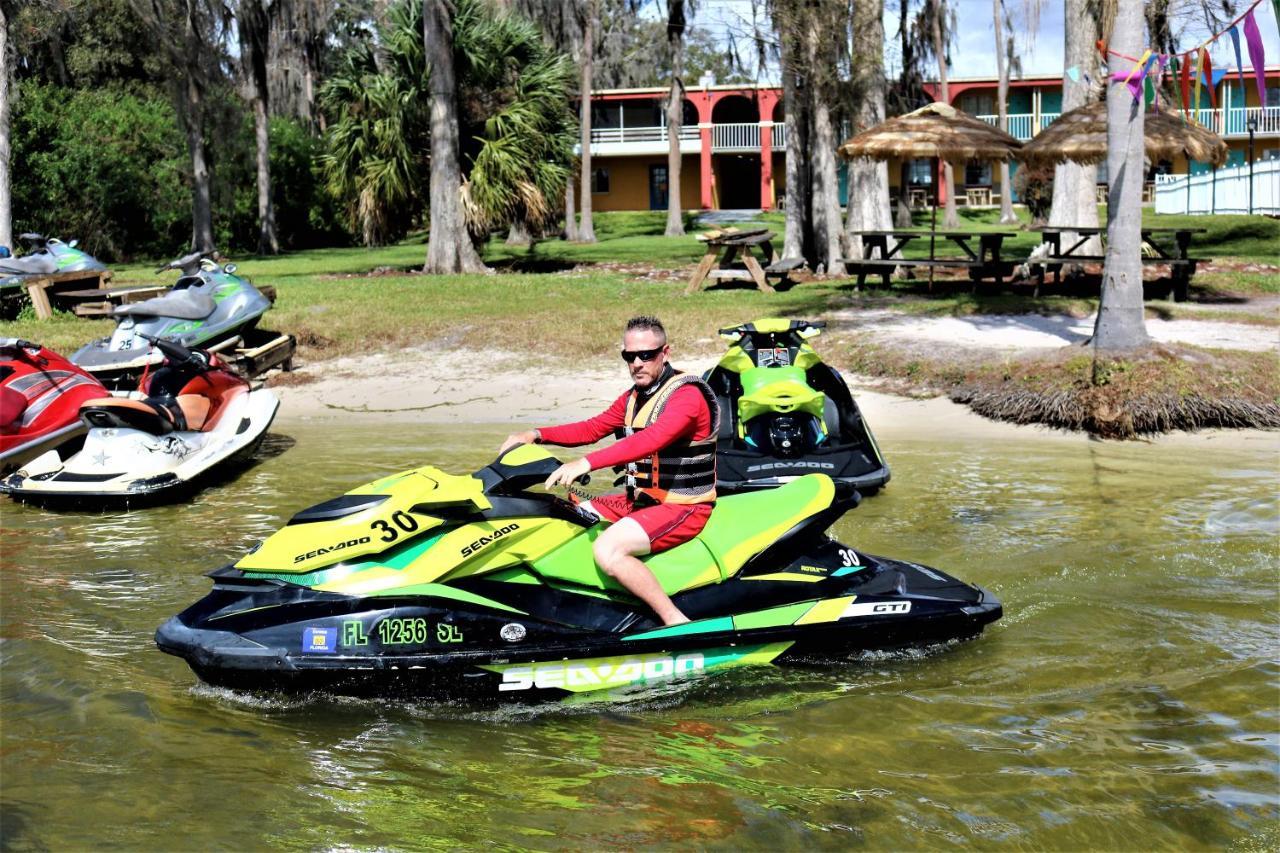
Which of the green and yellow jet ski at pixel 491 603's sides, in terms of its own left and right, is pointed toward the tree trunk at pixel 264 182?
right

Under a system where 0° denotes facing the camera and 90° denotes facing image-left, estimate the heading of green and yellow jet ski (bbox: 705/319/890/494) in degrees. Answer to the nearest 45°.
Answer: approximately 180°

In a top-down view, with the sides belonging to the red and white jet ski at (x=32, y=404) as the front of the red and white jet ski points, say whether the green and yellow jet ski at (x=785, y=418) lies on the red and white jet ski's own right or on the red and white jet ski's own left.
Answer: on the red and white jet ski's own right

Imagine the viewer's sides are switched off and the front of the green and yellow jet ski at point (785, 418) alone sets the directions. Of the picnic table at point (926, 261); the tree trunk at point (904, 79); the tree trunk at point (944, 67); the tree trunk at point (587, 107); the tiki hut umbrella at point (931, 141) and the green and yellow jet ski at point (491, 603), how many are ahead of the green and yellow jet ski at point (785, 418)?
5

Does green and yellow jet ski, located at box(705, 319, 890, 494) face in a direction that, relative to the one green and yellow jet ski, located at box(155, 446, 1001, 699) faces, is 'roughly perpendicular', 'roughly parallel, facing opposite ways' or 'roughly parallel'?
roughly perpendicular

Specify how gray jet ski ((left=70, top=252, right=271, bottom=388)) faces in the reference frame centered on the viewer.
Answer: facing away from the viewer and to the right of the viewer

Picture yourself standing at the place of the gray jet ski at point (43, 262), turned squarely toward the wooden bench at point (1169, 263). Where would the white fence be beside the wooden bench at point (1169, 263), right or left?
left
